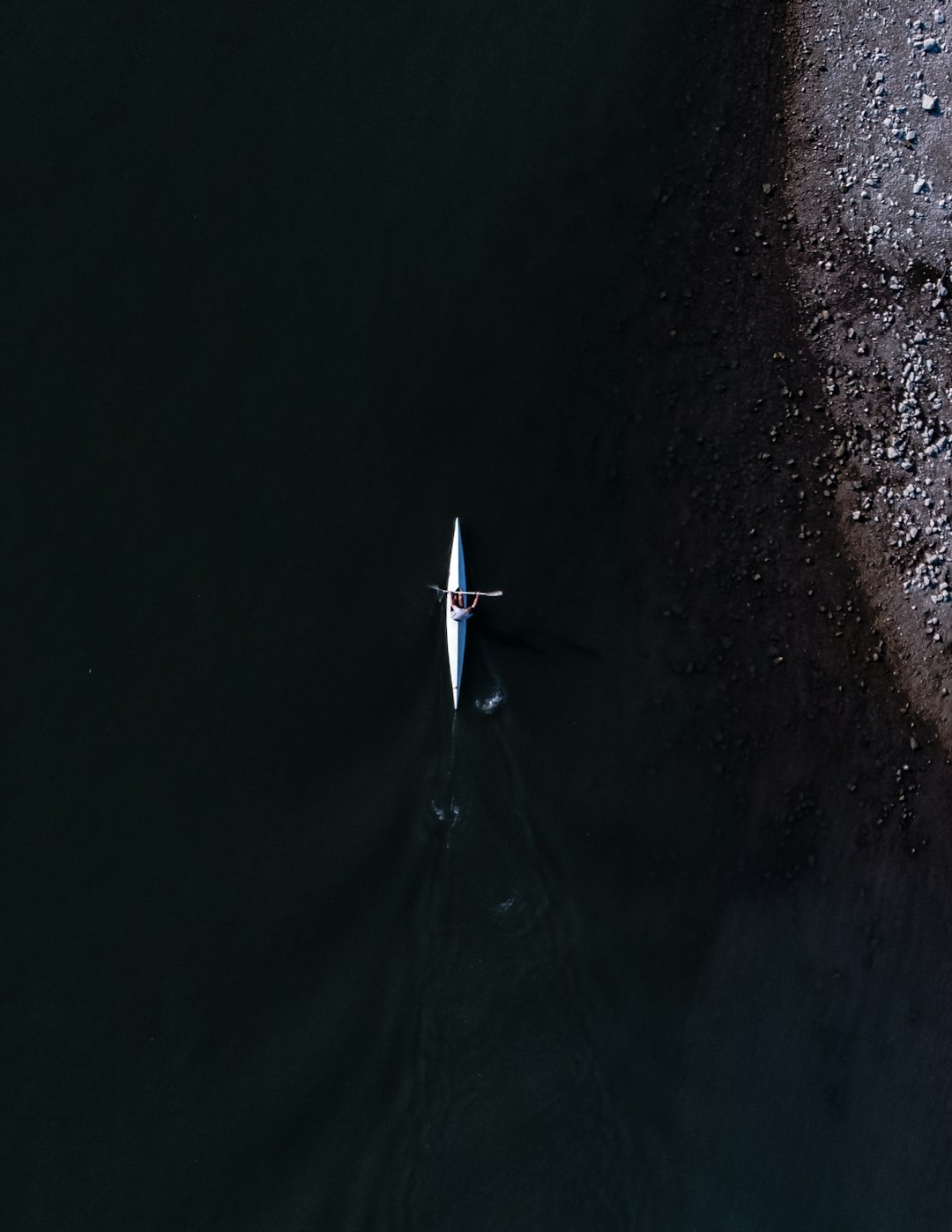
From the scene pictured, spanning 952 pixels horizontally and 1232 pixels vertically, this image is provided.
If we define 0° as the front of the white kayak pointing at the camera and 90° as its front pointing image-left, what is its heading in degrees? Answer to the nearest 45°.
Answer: approximately 180°
